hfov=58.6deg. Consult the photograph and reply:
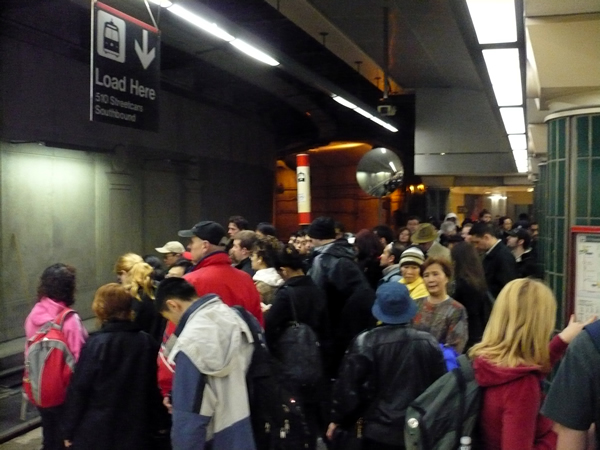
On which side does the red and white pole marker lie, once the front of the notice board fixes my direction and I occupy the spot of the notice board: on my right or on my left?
on my right

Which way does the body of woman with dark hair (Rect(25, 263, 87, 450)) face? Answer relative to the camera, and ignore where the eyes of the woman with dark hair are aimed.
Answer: away from the camera

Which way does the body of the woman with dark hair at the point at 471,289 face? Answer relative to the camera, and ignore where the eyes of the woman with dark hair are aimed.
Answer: away from the camera

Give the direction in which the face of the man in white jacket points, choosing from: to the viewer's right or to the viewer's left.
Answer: to the viewer's left

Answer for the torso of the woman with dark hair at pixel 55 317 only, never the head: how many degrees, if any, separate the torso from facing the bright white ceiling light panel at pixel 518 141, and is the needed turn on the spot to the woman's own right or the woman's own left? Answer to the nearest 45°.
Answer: approximately 45° to the woman's own right

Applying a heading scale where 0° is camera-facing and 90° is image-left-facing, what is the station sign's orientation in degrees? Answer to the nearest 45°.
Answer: approximately 315°

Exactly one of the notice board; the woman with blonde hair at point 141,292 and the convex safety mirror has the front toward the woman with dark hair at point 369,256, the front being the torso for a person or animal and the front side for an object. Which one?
the convex safety mirror

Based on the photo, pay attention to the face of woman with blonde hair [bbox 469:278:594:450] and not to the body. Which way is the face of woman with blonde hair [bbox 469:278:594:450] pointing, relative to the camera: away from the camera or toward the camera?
away from the camera

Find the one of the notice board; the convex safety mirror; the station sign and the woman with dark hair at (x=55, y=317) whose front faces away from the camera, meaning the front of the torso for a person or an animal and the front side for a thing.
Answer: the woman with dark hair

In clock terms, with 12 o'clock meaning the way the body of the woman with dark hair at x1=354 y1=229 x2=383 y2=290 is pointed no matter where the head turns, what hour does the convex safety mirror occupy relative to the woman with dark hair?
The convex safety mirror is roughly at 12 o'clock from the woman with dark hair.
